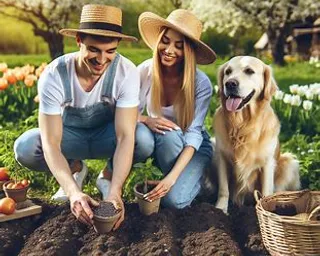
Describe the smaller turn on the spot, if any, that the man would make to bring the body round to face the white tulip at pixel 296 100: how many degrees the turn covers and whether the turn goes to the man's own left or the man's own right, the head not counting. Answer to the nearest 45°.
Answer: approximately 135° to the man's own left

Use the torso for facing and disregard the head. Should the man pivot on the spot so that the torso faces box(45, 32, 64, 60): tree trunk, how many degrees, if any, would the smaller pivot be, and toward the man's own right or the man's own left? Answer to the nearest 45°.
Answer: approximately 180°

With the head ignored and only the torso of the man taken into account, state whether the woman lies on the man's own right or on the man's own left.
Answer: on the man's own left

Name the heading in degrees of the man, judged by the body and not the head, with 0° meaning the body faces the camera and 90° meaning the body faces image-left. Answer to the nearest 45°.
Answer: approximately 0°

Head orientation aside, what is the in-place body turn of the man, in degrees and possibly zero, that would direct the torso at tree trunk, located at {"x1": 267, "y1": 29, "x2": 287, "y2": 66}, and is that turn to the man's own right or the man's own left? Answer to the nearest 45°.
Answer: approximately 135° to the man's own left

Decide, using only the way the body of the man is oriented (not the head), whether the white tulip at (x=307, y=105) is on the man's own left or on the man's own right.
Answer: on the man's own left

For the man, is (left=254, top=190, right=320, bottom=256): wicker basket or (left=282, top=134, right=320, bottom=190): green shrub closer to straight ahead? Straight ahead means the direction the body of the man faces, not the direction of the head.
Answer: the wicker basket
